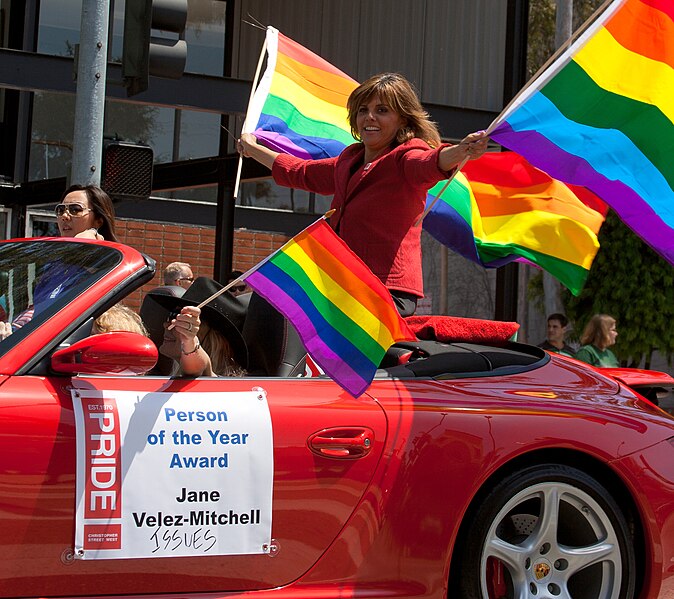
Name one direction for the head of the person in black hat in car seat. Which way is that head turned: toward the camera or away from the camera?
toward the camera

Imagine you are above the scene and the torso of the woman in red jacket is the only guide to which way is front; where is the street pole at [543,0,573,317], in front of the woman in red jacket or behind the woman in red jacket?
behind

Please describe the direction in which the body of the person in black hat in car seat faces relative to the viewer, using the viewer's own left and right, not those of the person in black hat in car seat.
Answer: facing to the left of the viewer

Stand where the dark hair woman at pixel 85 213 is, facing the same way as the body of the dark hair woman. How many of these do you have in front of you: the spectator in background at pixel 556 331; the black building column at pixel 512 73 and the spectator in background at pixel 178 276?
0

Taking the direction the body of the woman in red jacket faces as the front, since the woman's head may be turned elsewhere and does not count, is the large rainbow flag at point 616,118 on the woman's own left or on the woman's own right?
on the woman's own left

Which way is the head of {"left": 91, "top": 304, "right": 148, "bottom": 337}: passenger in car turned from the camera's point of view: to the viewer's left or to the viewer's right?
to the viewer's left

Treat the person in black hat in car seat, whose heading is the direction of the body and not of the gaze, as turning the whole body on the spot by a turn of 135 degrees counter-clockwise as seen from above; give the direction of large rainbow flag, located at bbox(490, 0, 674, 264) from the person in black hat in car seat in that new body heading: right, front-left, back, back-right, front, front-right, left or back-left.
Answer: front-left

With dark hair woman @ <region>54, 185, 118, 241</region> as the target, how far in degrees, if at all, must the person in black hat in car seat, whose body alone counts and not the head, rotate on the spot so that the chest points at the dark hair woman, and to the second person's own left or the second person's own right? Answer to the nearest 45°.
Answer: approximately 45° to the second person's own right

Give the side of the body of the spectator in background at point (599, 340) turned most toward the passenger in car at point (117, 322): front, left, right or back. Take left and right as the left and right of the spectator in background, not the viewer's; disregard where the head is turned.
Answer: right

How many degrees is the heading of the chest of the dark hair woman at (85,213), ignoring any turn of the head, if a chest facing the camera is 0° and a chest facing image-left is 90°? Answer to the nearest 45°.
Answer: approximately 45°

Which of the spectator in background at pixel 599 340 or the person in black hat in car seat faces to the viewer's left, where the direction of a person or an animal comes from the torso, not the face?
the person in black hat in car seat

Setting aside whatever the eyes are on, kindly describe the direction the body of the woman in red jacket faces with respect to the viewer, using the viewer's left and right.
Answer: facing the viewer and to the left of the viewer

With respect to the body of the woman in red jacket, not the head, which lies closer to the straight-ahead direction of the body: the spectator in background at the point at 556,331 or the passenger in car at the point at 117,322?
the passenger in car
